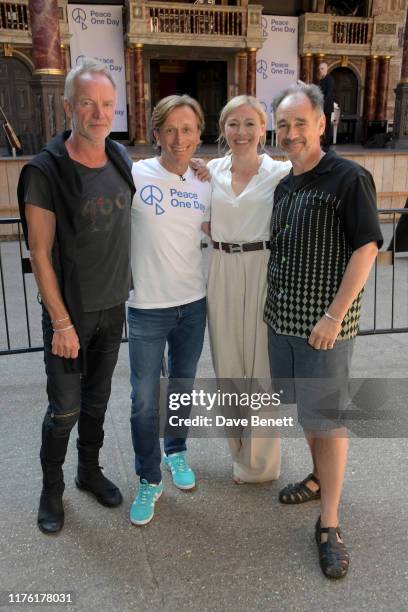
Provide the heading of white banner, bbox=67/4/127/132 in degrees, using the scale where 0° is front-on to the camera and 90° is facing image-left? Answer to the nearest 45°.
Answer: approximately 0°

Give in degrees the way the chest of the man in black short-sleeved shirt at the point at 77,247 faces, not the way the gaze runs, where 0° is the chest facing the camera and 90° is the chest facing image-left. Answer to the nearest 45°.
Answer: approximately 315°

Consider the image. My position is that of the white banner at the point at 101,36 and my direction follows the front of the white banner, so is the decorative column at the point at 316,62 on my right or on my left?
on my left

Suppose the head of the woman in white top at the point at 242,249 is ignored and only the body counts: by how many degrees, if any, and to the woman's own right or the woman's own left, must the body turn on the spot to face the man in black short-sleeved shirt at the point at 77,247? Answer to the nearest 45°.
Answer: approximately 45° to the woman's own right

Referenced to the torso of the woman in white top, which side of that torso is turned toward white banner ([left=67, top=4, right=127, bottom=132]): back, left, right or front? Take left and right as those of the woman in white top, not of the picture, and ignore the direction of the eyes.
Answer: back

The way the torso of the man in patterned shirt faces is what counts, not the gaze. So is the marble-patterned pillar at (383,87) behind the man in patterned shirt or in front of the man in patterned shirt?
behind

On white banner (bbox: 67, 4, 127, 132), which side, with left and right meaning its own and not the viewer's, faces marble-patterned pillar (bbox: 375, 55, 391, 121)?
left
